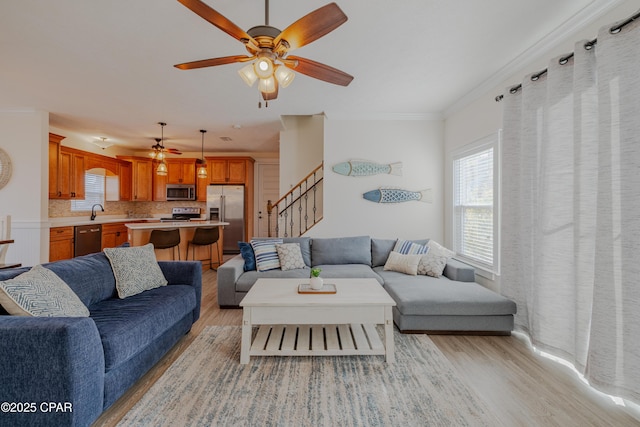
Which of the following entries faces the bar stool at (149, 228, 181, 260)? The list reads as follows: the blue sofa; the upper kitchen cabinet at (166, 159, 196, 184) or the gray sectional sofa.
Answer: the upper kitchen cabinet

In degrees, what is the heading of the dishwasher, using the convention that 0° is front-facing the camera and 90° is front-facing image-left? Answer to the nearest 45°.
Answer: approximately 315°

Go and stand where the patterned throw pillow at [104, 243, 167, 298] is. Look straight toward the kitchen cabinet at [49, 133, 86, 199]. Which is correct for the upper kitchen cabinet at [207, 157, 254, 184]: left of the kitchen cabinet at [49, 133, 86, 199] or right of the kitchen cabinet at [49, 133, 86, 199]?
right

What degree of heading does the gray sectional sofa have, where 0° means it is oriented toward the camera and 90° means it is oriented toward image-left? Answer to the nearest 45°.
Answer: approximately 0°

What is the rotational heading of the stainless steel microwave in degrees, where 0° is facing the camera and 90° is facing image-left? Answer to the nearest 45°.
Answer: approximately 0°

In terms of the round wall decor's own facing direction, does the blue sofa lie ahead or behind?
ahead
